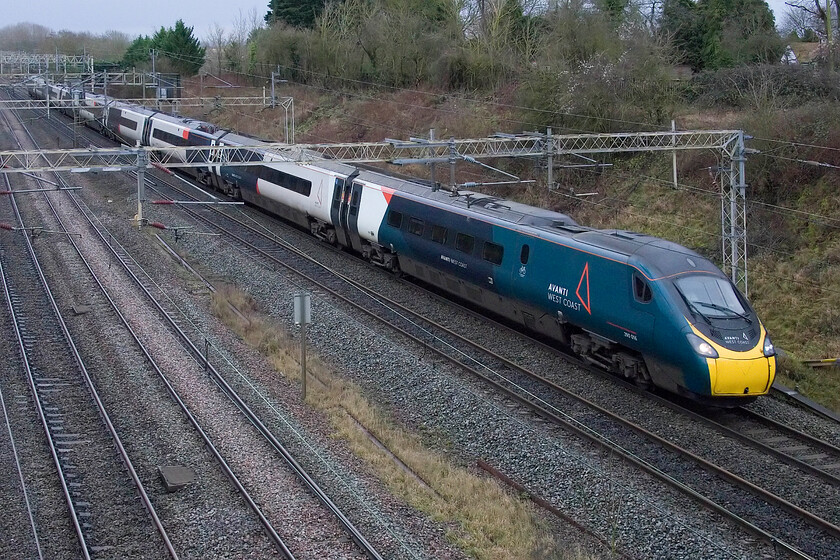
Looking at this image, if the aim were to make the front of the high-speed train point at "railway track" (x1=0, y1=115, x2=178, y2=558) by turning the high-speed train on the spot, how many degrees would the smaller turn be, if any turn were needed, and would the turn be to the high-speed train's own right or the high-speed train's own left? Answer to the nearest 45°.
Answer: approximately 90° to the high-speed train's own right

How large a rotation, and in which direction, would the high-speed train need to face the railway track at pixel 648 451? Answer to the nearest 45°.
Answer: approximately 45° to its right

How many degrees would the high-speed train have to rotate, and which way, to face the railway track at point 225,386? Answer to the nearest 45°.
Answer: approximately 135° to its right

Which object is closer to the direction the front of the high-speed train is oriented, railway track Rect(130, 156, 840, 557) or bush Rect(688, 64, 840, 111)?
the railway track

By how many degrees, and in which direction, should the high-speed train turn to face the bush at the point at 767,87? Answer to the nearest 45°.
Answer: approximately 90° to its left
